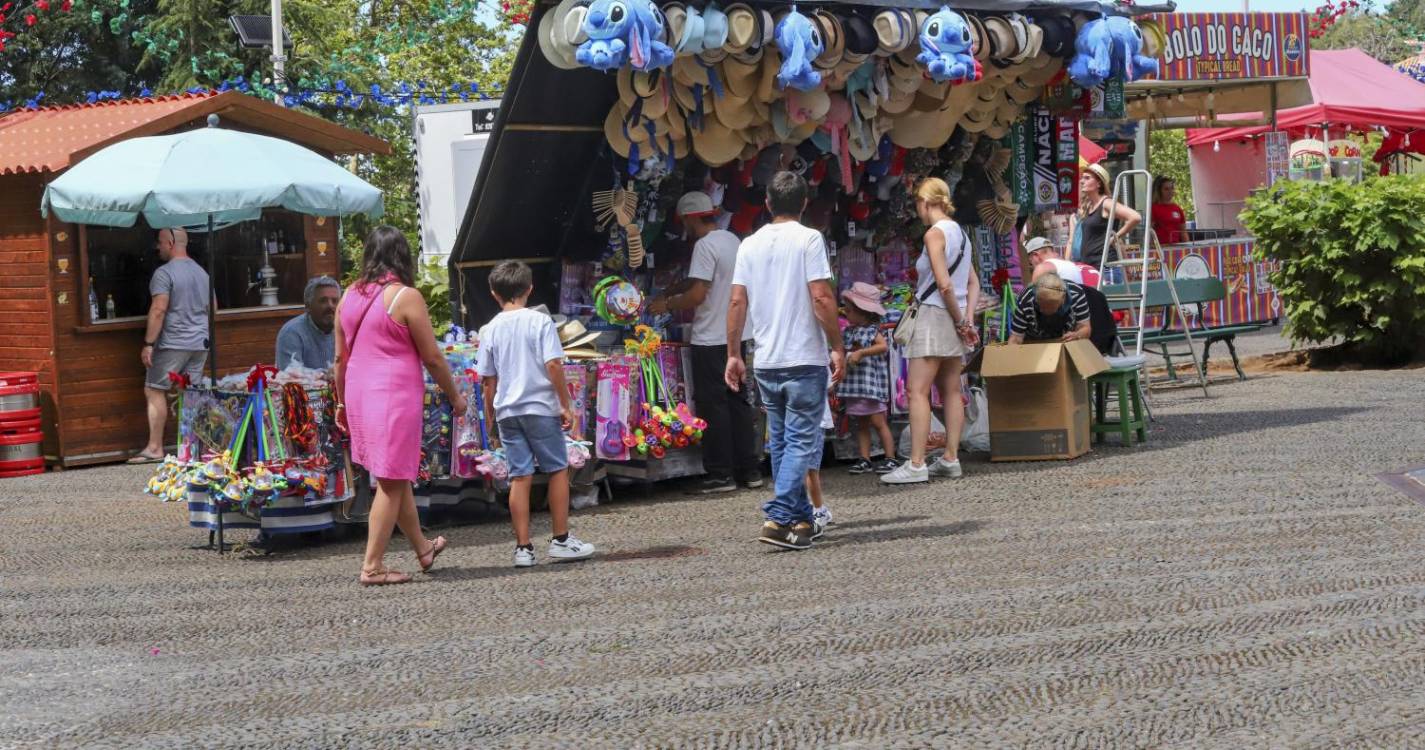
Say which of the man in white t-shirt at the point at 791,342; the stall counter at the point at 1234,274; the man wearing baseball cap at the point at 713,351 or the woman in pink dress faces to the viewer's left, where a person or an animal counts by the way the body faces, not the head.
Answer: the man wearing baseball cap

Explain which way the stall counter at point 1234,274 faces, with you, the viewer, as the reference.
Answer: facing the viewer

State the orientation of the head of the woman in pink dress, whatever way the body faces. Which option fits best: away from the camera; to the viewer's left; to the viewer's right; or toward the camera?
away from the camera

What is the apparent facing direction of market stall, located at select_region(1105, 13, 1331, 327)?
toward the camera

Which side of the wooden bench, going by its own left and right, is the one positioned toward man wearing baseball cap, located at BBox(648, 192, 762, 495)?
right

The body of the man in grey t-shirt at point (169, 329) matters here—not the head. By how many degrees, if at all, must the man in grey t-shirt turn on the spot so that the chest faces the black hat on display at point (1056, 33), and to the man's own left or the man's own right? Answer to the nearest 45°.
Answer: approximately 180°

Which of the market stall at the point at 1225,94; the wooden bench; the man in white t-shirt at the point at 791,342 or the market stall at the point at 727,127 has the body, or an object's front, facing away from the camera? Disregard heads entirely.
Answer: the man in white t-shirt

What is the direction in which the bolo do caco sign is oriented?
toward the camera

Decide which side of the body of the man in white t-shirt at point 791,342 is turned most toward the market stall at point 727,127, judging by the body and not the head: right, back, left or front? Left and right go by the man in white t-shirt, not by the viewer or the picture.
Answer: front

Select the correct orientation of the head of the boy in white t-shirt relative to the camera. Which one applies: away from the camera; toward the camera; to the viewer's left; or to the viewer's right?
away from the camera

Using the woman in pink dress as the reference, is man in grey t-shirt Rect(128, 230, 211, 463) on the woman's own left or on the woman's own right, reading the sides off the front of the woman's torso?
on the woman's own left

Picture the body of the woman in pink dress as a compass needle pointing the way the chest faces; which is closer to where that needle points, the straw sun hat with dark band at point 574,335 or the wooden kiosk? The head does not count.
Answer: the straw sun hat with dark band

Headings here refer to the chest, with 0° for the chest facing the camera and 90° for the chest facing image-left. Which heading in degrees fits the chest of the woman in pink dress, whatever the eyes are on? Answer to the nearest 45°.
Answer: approximately 225°

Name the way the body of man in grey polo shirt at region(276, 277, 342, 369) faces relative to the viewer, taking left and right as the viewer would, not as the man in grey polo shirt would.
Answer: facing the viewer and to the right of the viewer

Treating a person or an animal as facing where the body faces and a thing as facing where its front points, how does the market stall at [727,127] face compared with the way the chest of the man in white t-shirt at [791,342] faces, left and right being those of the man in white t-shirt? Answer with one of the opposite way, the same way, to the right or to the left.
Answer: the opposite way

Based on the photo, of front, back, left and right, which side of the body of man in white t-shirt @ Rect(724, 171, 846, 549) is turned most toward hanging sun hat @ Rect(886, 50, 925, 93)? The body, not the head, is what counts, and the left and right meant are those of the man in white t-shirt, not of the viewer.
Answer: front

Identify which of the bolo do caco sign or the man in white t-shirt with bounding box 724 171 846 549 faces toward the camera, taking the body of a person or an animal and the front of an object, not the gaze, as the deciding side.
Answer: the bolo do caco sign
